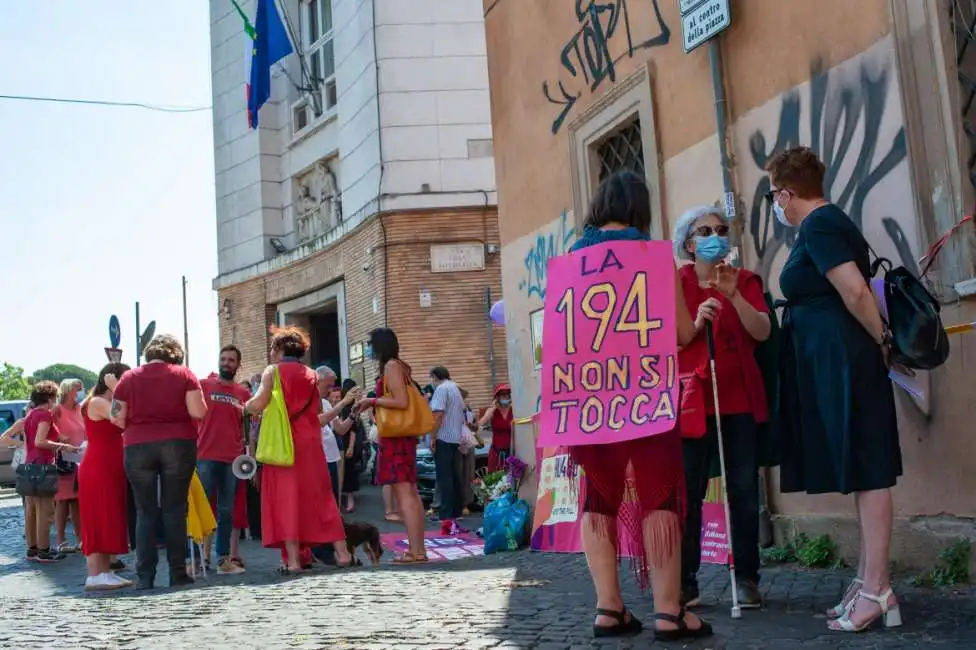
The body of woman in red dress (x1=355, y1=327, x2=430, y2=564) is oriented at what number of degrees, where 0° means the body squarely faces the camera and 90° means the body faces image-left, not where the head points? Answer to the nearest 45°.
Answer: approximately 90°

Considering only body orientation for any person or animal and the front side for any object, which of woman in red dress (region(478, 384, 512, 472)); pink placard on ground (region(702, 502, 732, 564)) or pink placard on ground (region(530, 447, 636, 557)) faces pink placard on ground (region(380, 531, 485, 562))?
the woman in red dress

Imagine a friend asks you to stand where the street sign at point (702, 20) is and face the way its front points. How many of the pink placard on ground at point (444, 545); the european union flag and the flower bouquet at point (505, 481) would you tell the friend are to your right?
3

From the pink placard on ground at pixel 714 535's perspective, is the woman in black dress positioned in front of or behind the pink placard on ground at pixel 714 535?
in front

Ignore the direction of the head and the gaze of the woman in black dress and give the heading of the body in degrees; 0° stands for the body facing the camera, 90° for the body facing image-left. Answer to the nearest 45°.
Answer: approximately 90°

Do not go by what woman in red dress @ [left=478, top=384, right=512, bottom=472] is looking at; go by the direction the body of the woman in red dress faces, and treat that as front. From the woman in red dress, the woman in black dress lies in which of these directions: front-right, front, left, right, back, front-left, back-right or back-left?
front

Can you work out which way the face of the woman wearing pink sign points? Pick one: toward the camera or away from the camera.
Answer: away from the camera

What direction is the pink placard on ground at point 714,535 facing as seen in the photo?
toward the camera

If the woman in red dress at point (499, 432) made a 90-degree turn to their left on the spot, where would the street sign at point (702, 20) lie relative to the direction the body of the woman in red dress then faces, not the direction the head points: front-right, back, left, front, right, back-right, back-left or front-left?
right
